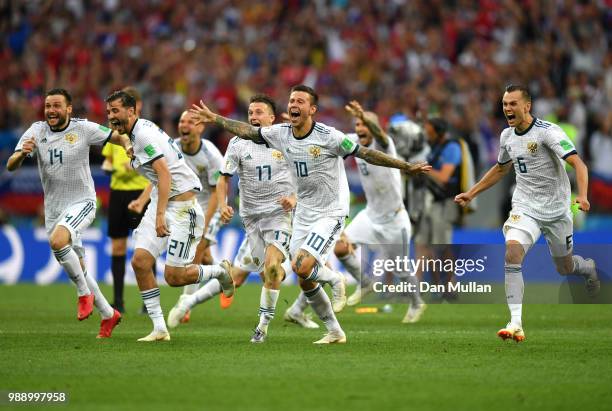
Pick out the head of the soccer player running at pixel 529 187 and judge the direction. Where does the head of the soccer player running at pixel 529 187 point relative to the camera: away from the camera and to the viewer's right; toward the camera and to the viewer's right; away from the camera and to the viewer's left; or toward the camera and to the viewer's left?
toward the camera and to the viewer's left

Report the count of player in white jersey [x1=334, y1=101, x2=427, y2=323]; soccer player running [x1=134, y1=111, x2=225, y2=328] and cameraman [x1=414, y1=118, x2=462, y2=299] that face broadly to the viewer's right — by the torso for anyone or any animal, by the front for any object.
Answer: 0

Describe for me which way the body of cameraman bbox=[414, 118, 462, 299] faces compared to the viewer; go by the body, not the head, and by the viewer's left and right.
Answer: facing to the left of the viewer

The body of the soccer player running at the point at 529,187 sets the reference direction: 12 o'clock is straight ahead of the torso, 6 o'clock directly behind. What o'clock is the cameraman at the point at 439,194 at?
The cameraman is roughly at 4 o'clock from the soccer player running.

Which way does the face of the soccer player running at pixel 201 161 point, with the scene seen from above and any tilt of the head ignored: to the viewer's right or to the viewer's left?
to the viewer's left

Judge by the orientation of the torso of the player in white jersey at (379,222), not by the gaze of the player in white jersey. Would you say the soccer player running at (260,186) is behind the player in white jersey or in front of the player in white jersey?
in front

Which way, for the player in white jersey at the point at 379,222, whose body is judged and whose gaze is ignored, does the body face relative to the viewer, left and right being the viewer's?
facing the viewer and to the left of the viewer

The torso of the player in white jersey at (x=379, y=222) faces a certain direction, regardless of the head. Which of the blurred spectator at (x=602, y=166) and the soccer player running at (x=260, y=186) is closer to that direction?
the soccer player running

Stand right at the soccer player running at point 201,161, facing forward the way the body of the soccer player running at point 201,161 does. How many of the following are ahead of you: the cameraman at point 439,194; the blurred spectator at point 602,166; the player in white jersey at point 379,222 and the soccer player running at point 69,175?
1

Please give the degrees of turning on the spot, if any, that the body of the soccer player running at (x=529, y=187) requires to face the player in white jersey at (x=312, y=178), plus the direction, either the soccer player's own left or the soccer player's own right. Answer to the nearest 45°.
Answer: approximately 45° to the soccer player's own right
